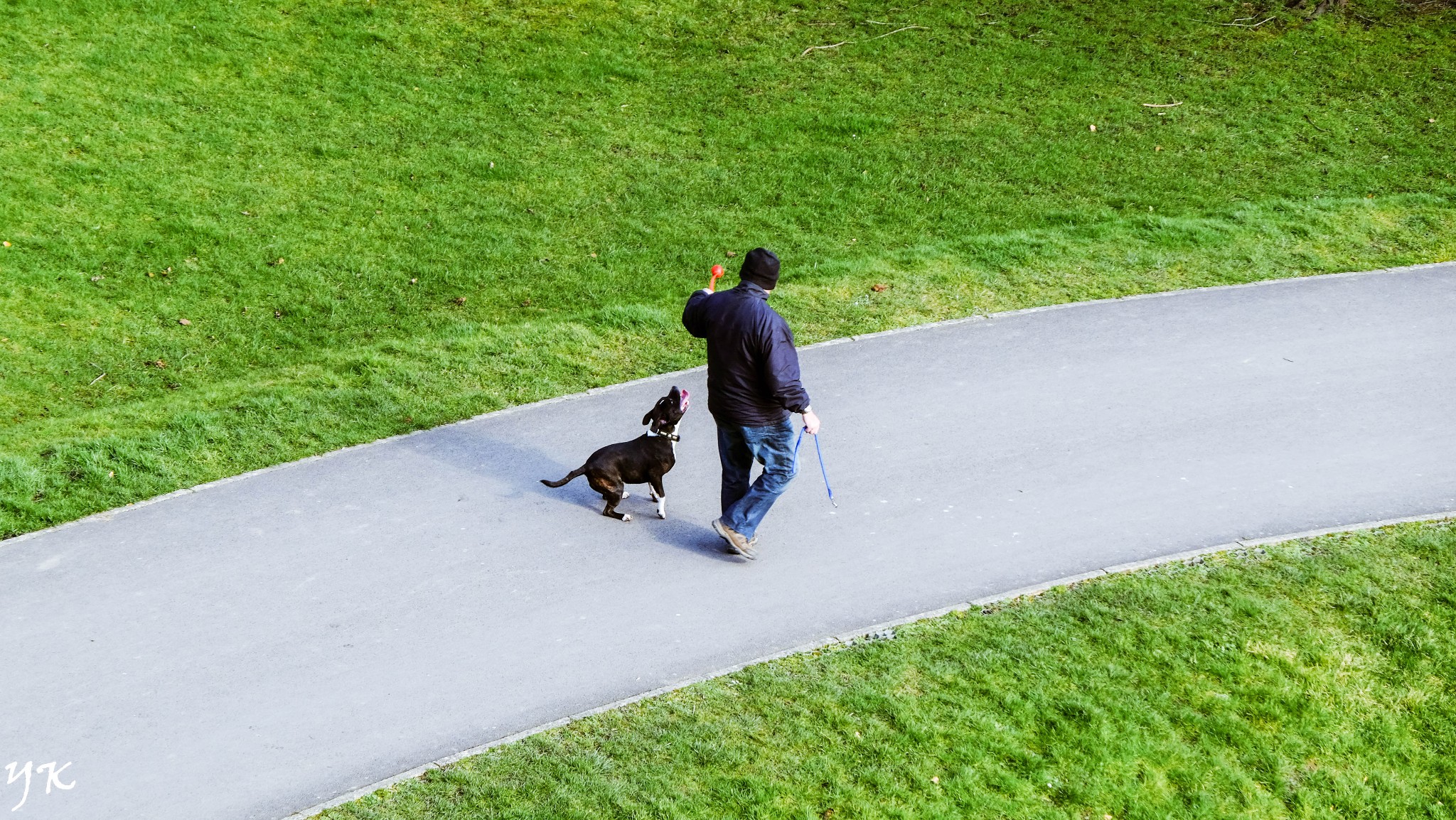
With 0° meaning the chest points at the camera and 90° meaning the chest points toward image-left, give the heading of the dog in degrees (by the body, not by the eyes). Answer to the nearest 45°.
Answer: approximately 270°

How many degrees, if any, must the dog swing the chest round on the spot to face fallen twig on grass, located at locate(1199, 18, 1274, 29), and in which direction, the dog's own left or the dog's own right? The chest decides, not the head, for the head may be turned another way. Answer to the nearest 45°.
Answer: approximately 45° to the dog's own left

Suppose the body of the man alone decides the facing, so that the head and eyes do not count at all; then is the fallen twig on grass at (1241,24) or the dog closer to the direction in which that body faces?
the fallen twig on grass

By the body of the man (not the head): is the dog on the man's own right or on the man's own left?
on the man's own left

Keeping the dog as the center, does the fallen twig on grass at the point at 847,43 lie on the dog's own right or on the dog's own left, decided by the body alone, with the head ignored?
on the dog's own left

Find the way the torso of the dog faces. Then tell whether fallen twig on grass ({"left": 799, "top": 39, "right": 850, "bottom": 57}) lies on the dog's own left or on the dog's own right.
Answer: on the dog's own left

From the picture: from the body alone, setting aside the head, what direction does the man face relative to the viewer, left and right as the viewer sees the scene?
facing away from the viewer and to the right of the viewer

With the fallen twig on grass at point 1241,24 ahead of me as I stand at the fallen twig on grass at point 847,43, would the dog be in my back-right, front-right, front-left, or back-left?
back-right

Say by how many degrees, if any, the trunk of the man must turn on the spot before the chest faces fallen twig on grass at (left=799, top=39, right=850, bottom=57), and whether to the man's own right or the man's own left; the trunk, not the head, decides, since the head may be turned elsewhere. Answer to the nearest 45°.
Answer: approximately 45° to the man's own left
